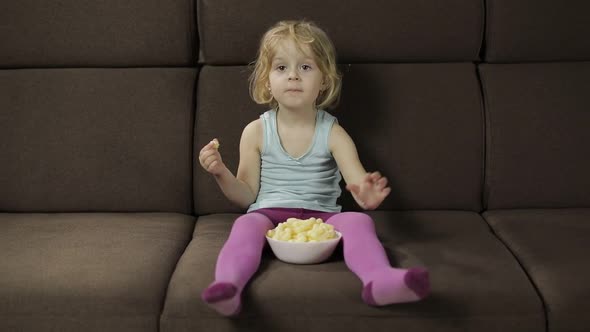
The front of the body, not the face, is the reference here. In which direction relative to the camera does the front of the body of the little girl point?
toward the camera

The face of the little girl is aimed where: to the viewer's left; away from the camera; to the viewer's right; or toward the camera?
toward the camera

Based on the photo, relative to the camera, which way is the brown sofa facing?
toward the camera
